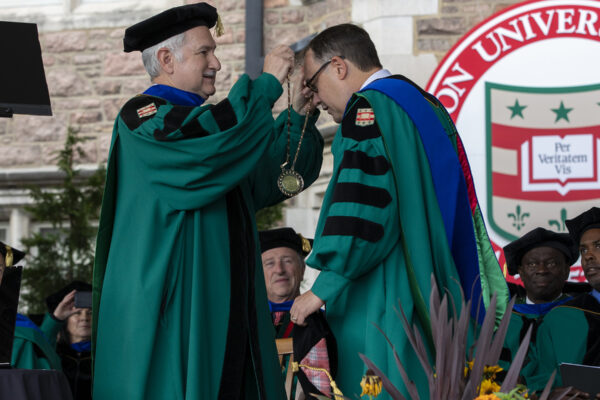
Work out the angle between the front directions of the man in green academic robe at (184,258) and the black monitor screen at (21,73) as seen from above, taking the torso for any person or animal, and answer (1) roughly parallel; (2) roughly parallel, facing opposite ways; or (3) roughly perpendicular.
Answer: roughly perpendicular

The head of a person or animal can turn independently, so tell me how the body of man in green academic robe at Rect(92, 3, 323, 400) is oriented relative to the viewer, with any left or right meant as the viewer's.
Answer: facing to the right of the viewer

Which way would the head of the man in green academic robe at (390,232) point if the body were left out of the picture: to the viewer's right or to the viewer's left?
to the viewer's left

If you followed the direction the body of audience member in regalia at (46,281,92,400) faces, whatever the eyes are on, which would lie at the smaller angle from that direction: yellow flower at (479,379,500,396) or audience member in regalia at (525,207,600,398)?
the yellow flower

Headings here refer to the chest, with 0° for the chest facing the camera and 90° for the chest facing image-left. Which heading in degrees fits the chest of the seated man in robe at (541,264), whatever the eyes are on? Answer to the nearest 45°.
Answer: approximately 0°

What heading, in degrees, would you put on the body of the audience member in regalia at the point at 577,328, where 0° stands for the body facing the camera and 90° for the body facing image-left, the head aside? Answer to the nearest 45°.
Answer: approximately 45°

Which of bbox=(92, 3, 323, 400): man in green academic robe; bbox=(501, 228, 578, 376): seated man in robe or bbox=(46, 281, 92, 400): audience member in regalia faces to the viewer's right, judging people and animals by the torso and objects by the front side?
the man in green academic robe
